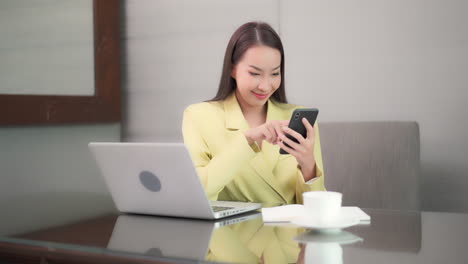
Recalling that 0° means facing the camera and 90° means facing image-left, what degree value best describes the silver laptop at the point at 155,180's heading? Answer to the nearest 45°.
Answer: approximately 225°

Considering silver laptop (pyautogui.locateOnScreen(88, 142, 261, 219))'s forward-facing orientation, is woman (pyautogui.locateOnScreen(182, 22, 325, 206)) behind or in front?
in front
